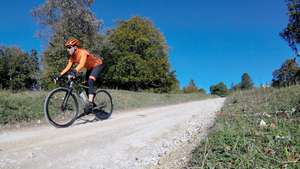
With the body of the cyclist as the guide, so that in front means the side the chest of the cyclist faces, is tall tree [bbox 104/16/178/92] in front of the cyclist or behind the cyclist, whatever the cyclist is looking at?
behind
